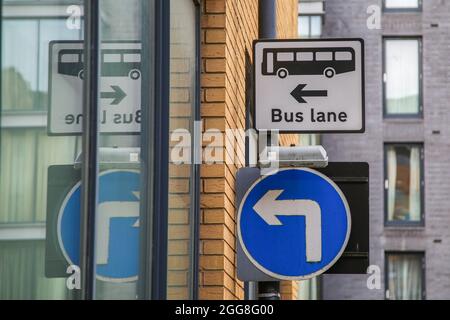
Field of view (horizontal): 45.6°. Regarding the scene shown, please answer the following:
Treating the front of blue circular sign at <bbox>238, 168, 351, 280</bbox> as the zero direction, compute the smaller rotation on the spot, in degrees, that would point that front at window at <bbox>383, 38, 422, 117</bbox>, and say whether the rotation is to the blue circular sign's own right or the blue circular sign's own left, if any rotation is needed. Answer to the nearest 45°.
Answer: approximately 180°

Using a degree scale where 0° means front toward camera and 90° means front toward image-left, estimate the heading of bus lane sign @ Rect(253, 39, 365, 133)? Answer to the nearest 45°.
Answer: approximately 0°

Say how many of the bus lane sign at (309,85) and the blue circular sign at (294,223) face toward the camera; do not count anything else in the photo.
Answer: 2

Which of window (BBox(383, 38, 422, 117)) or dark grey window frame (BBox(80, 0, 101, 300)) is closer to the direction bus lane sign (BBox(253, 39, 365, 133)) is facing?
the dark grey window frame

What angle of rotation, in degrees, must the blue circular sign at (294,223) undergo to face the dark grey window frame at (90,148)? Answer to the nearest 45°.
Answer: approximately 45° to its right

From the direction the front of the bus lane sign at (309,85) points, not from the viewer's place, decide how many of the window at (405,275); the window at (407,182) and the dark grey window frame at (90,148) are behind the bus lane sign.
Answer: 2

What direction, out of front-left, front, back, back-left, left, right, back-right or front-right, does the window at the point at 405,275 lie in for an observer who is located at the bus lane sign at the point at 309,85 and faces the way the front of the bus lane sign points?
back

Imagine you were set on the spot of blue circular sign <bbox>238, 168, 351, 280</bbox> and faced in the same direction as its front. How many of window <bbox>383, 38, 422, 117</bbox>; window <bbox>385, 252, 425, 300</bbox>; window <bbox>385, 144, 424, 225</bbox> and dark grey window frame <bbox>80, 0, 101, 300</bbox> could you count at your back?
3

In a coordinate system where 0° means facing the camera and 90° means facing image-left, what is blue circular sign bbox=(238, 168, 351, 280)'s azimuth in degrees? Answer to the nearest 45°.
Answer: approximately 0°

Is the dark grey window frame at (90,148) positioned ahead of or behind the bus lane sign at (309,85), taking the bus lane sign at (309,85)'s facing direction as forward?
ahead

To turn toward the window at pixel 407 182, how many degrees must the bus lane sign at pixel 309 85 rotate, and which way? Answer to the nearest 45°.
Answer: approximately 180°

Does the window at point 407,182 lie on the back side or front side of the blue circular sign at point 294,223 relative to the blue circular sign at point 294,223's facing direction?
on the back side

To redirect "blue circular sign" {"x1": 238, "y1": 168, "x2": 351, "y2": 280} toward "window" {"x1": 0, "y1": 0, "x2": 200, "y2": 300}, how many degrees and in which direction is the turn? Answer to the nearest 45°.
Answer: approximately 45° to its right

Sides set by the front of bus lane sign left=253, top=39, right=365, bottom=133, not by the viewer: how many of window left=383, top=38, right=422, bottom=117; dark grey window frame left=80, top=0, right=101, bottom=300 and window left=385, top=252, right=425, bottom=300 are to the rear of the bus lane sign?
2
